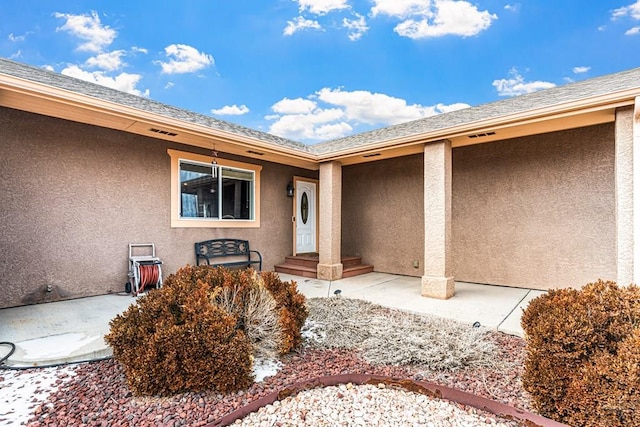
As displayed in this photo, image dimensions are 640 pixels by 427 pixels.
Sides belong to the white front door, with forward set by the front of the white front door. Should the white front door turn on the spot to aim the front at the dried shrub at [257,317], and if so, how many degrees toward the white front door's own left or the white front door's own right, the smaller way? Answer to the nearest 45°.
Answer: approximately 45° to the white front door's own right

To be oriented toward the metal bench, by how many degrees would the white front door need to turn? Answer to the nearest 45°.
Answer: approximately 90° to its right

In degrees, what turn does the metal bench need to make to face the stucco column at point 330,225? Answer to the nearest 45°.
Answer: approximately 45° to its left

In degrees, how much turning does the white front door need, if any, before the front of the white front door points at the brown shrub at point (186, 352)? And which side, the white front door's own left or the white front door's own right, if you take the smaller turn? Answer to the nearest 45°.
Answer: approximately 45° to the white front door's own right

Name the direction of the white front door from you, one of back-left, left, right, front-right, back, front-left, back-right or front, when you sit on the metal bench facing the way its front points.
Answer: left

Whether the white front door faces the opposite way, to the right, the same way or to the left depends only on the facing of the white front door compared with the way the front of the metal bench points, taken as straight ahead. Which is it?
the same way

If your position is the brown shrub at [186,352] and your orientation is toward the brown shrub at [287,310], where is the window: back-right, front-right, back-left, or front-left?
front-left

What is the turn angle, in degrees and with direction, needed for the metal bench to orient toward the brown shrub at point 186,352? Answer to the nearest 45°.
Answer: approximately 45° to its right

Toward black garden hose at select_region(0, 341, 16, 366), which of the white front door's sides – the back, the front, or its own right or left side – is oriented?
right

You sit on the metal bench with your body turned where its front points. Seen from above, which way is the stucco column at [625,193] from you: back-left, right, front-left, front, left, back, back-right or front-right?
front

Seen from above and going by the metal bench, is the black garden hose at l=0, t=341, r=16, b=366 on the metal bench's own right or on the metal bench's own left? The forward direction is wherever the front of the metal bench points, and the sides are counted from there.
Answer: on the metal bench's own right

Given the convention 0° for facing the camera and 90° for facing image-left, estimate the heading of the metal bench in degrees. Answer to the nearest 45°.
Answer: approximately 315°

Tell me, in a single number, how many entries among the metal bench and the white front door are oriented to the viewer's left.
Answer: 0

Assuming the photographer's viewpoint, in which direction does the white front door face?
facing the viewer and to the right of the viewer

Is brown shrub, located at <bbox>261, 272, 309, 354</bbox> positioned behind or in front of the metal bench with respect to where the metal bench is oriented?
in front

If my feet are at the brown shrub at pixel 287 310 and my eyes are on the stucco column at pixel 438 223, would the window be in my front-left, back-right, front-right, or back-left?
front-left
